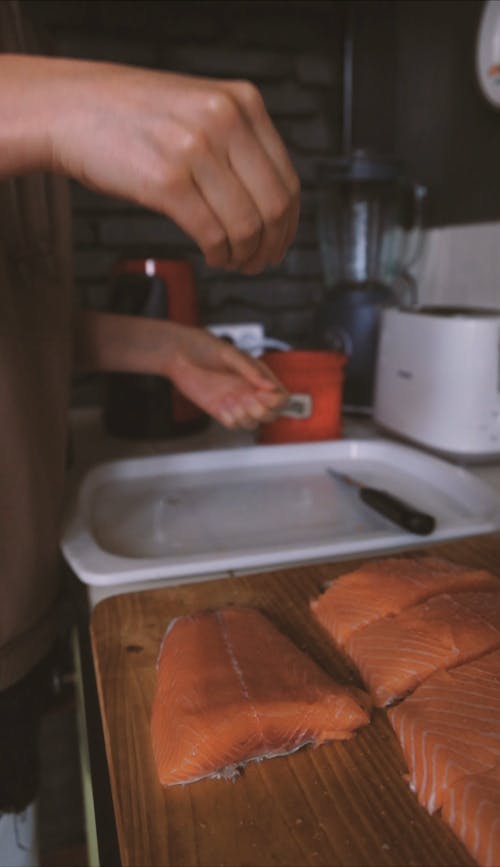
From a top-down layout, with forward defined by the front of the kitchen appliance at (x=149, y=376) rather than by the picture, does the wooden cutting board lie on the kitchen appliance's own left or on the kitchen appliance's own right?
on the kitchen appliance's own left

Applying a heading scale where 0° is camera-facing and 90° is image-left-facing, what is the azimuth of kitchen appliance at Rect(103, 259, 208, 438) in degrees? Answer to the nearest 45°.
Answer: approximately 45°

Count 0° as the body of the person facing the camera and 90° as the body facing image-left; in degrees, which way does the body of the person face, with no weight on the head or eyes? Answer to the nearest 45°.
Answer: approximately 270°

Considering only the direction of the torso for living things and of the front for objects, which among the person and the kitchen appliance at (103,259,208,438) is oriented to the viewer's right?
the person

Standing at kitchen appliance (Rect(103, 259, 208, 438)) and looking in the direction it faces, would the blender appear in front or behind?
behind

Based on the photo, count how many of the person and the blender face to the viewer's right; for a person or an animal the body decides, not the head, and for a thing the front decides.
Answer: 1

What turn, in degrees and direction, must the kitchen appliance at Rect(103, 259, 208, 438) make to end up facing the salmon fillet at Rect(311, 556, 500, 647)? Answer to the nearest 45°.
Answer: approximately 45° to its left
